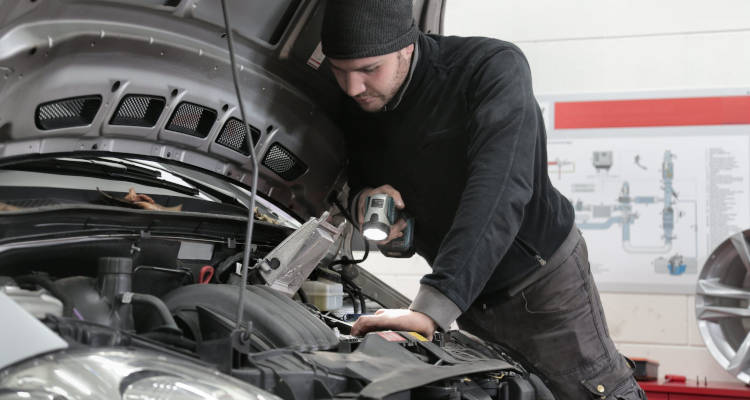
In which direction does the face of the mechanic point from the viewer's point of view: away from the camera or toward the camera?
toward the camera

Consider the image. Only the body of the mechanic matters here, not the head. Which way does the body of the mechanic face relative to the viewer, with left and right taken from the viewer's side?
facing the viewer and to the left of the viewer

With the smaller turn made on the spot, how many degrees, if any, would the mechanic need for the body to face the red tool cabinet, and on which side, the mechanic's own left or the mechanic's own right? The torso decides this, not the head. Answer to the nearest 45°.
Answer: approximately 180°
